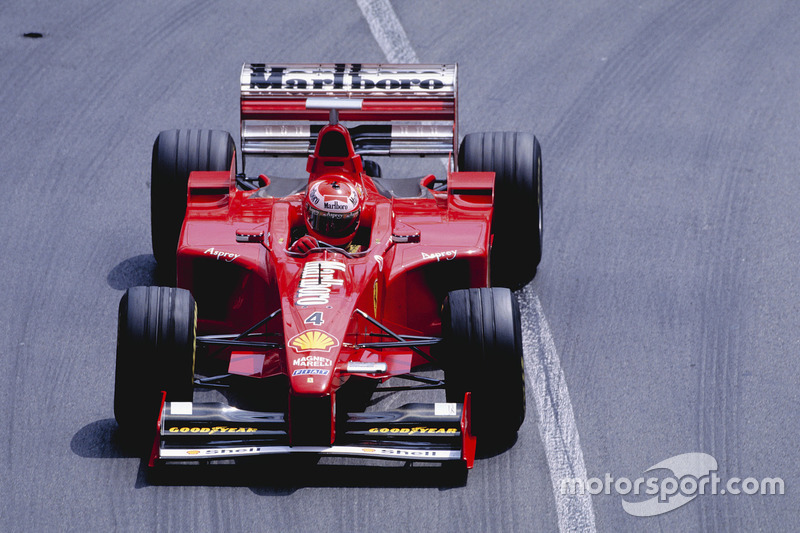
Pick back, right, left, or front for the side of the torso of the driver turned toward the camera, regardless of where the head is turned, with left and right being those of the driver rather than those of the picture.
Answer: front
